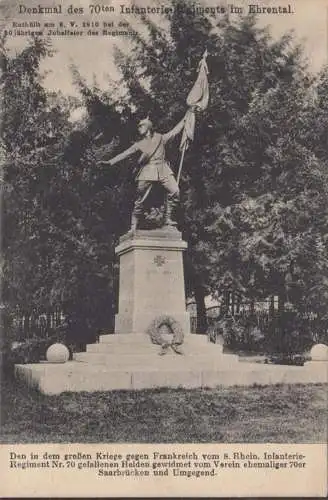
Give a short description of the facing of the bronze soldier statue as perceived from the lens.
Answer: facing the viewer
